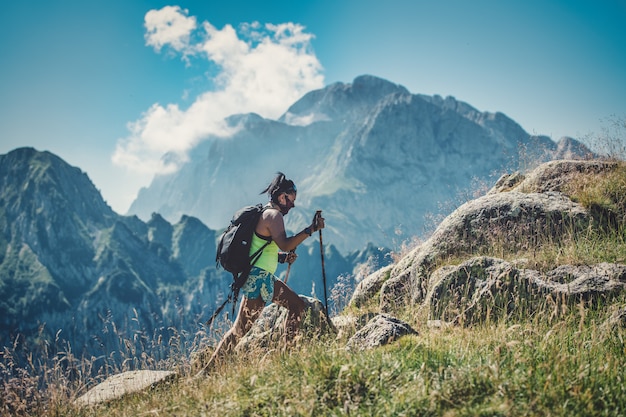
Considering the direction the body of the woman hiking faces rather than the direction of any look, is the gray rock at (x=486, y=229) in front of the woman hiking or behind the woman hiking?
in front

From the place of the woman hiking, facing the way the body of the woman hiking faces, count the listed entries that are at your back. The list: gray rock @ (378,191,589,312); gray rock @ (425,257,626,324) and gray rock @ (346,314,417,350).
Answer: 0

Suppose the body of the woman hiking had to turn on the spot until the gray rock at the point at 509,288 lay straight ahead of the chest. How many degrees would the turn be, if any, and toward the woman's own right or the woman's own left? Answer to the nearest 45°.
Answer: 0° — they already face it

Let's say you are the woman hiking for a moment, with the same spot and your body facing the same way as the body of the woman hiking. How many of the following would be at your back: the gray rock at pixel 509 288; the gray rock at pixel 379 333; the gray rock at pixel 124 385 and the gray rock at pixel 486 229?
1

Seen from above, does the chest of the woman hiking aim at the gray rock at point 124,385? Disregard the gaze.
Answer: no

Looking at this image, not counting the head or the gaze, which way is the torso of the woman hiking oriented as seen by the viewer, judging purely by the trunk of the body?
to the viewer's right

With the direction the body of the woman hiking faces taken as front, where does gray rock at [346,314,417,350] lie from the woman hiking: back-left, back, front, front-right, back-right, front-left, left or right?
front-right

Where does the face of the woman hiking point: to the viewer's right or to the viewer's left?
to the viewer's right
